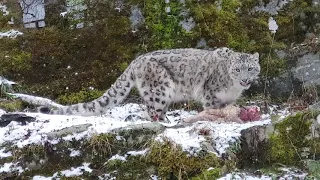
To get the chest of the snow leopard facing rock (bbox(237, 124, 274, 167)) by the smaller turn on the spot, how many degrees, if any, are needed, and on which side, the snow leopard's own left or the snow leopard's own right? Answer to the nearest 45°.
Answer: approximately 90° to the snow leopard's own right

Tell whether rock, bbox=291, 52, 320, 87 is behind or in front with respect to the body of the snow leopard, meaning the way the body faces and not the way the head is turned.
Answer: in front

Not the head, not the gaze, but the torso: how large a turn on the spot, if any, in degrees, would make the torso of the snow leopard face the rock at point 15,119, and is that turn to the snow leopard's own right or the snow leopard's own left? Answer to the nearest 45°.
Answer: approximately 135° to the snow leopard's own right

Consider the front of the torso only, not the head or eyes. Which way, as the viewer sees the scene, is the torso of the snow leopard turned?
to the viewer's right

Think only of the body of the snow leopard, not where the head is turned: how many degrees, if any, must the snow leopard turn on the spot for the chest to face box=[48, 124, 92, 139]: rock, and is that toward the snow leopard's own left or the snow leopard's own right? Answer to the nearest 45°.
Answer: approximately 135° to the snow leopard's own right
